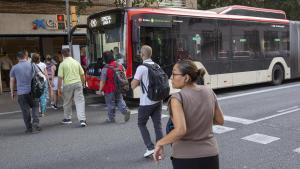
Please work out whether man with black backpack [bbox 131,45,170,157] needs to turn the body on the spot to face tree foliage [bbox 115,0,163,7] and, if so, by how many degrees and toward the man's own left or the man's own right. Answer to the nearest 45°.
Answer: approximately 45° to the man's own right

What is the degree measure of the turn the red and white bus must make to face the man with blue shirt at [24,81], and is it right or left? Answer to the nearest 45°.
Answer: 0° — it already faces them

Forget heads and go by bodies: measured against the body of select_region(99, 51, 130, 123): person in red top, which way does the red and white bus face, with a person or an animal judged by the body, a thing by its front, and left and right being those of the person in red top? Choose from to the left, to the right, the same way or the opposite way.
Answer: to the left

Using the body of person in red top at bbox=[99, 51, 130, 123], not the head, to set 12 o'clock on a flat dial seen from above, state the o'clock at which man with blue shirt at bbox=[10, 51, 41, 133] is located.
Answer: man with blue shirt at bbox=[10, 51, 41, 133] is roughly at 10 o'clock from person in red top at bbox=[99, 51, 130, 123].

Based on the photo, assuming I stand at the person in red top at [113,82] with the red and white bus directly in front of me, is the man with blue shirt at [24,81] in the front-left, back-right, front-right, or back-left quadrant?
back-left

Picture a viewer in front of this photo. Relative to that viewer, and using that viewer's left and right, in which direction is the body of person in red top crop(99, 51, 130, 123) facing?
facing away from the viewer and to the left of the viewer

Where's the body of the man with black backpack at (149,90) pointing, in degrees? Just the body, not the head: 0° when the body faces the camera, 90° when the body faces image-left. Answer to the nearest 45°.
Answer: approximately 135°

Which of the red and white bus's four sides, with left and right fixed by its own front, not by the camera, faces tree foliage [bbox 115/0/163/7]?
right

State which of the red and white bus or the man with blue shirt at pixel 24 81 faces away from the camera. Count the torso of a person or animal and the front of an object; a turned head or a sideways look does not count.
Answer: the man with blue shirt

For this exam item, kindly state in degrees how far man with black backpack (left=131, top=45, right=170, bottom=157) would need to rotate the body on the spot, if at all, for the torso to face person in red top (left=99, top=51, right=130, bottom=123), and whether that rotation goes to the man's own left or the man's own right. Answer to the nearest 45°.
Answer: approximately 45° to the man's own right

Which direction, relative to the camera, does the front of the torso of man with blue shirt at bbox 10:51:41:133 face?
away from the camera

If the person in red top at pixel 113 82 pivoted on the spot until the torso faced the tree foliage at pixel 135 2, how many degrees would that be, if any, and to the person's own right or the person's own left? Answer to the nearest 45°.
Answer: approximately 45° to the person's own right
